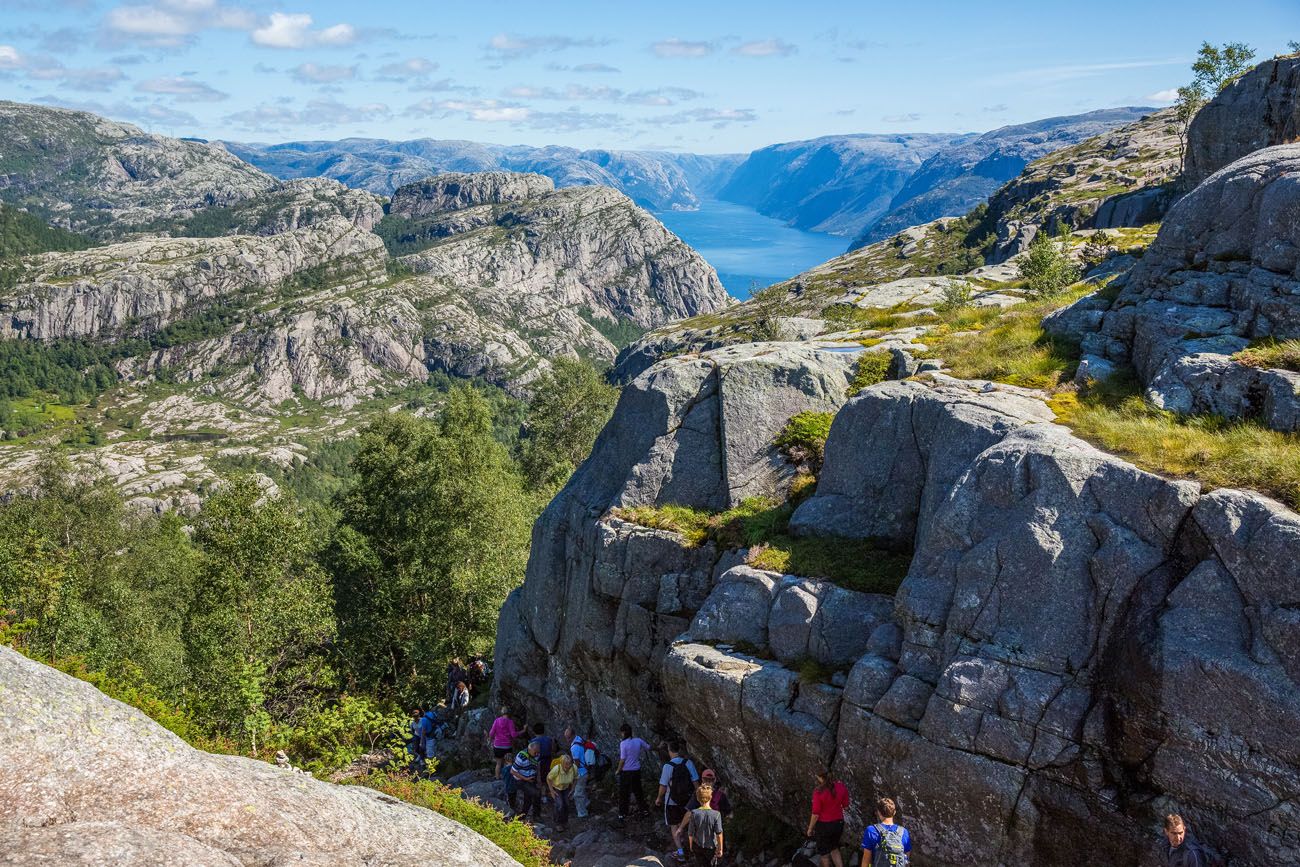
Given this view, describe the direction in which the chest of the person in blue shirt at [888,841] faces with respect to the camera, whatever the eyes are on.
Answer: away from the camera

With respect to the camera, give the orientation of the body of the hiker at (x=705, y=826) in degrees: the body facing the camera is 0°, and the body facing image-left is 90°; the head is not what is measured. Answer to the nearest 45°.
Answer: approximately 180°

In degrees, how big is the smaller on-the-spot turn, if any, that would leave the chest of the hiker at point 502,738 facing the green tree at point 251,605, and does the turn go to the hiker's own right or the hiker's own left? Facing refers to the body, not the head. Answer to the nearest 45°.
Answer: approximately 45° to the hiker's own left

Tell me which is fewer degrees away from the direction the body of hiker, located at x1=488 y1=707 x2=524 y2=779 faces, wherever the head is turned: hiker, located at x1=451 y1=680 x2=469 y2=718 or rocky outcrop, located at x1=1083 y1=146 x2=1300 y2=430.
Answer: the hiker

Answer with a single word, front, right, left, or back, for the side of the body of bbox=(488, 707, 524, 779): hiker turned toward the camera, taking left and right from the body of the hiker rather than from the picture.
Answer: back
